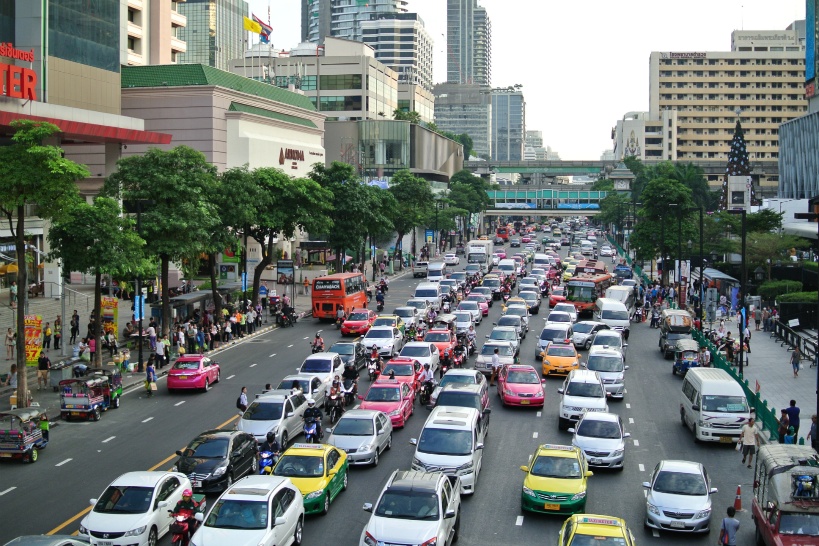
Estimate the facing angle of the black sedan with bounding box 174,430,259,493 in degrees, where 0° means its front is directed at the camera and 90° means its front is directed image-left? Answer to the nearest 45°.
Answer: approximately 45°

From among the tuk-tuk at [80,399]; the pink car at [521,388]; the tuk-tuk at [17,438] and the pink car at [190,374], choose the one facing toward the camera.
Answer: the pink car at [521,388]

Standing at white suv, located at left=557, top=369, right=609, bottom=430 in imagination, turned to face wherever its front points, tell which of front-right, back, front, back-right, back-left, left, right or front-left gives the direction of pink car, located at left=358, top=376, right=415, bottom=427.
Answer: right

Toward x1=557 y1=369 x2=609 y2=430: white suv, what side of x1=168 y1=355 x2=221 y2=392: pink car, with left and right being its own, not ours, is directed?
right

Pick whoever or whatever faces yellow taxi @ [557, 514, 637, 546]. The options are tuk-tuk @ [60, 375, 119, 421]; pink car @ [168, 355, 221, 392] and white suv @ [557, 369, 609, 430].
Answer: the white suv

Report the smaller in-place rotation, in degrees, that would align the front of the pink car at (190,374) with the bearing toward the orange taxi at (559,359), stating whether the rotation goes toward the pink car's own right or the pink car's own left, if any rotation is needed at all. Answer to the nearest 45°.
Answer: approximately 45° to the pink car's own right

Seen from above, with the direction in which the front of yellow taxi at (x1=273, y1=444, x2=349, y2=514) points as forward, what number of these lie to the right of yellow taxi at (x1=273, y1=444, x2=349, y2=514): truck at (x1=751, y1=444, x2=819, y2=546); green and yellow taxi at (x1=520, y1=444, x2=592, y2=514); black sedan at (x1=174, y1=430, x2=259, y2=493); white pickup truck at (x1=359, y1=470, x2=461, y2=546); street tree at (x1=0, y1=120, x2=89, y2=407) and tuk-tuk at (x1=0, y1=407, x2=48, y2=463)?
3

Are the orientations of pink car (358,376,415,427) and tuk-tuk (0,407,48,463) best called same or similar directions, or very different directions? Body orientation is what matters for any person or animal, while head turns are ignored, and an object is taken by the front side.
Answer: very different directions
